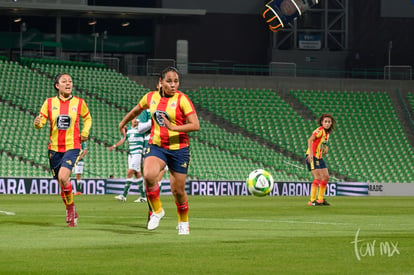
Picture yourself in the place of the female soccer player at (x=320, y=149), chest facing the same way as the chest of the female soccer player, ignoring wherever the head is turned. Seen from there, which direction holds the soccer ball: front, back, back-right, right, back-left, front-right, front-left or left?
front-right

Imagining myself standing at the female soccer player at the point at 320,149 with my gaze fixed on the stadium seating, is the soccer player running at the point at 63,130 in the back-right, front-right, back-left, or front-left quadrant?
back-left

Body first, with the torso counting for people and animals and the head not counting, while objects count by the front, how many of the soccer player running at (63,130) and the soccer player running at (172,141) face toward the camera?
2

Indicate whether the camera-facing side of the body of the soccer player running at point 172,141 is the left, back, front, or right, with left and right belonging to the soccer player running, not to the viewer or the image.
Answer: front

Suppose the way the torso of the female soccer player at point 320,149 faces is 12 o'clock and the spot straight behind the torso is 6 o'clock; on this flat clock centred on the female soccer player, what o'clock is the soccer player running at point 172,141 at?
The soccer player running is roughly at 2 o'clock from the female soccer player.

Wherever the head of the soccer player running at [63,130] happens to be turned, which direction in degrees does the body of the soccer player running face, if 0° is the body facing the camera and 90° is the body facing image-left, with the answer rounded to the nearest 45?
approximately 0°

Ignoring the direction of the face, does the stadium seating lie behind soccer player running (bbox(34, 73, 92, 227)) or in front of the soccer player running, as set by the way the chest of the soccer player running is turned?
behind

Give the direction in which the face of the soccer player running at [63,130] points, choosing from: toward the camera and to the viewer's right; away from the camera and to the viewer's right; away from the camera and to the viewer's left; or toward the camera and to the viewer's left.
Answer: toward the camera and to the viewer's right
